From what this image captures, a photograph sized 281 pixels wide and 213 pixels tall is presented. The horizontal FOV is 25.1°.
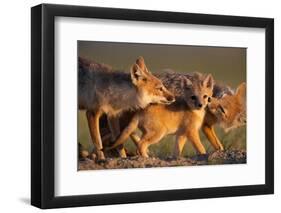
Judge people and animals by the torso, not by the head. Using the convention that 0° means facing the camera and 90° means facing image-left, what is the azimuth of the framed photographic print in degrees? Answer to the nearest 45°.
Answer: approximately 315°
